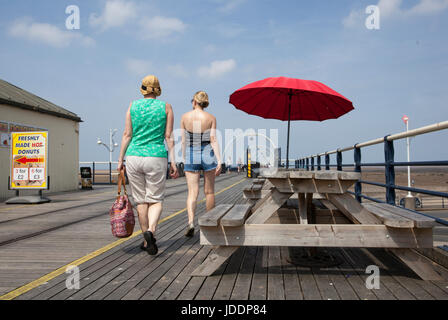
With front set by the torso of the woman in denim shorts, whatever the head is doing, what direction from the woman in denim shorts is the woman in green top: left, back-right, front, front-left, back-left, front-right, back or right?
back-left

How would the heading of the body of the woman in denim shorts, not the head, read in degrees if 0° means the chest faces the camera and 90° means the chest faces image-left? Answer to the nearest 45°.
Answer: approximately 180°

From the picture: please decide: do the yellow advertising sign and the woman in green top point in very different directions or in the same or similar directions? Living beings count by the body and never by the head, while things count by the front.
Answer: very different directions

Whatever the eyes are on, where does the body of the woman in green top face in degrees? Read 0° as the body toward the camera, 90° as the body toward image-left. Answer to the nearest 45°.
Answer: approximately 180°

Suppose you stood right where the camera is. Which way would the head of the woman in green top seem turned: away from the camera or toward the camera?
away from the camera

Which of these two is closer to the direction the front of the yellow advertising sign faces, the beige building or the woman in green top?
the woman in green top
